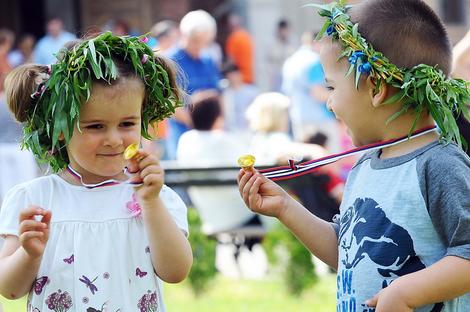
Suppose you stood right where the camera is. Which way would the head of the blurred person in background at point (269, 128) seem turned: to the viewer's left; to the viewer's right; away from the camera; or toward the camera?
away from the camera

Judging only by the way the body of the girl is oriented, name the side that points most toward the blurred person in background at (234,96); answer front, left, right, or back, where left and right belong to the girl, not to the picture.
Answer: back

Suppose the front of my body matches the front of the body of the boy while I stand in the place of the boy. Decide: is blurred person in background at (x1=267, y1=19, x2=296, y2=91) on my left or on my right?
on my right

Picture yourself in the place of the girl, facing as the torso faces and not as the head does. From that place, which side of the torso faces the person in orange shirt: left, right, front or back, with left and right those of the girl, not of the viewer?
back

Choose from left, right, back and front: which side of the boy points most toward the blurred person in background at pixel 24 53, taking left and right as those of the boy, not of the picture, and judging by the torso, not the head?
right

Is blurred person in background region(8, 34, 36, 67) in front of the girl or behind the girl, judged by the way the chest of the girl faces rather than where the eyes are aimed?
behind

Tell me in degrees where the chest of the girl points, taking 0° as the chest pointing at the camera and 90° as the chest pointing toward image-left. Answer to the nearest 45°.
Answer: approximately 0°

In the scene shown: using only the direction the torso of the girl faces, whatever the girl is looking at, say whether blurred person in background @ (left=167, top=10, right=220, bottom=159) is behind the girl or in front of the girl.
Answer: behind

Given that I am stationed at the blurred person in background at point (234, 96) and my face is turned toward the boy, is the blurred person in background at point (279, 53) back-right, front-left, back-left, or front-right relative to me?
back-left

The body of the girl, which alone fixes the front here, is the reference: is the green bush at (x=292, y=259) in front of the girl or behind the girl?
behind

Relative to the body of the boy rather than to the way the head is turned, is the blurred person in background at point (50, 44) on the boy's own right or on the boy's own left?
on the boy's own right

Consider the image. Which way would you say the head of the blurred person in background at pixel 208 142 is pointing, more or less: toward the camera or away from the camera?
away from the camera
